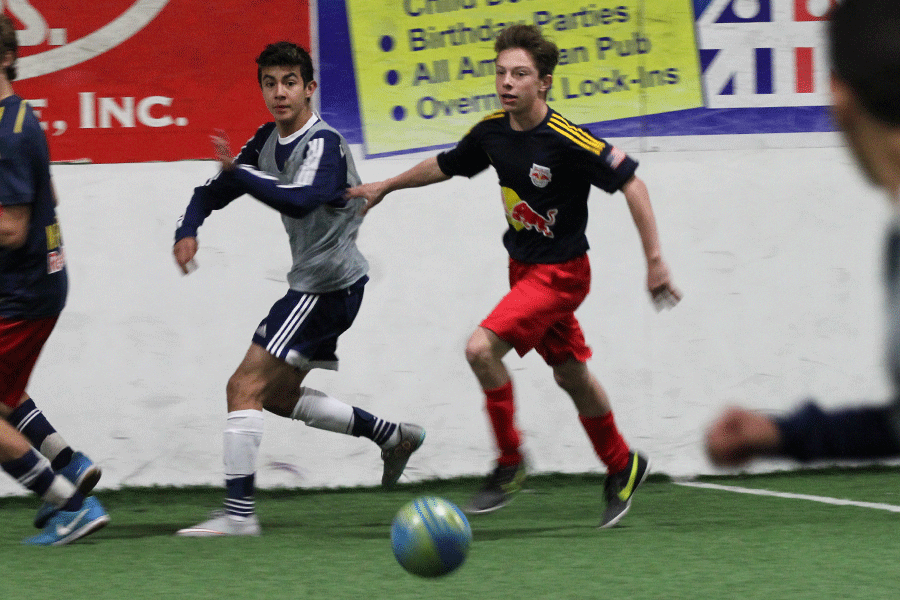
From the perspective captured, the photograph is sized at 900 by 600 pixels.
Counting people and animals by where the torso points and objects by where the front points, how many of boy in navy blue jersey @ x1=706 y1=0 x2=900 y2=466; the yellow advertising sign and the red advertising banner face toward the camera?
2

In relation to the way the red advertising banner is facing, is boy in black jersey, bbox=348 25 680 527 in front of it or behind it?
in front

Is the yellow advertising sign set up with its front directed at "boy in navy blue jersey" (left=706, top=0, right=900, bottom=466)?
yes

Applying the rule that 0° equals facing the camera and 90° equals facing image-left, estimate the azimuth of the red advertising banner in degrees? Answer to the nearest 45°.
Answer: approximately 0°

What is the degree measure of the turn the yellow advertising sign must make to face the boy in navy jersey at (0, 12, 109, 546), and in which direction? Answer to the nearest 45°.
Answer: approximately 45° to its right

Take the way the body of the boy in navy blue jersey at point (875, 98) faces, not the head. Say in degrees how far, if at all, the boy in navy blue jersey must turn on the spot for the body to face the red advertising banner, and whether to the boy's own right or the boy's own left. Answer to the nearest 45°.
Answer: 0° — they already face it

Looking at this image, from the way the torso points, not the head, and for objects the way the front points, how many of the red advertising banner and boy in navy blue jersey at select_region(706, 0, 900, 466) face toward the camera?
1

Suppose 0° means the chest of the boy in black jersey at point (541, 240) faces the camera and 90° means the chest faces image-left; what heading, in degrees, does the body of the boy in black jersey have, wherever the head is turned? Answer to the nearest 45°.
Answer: approximately 45°

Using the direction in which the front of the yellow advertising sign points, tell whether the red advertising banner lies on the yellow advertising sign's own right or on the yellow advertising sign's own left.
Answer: on the yellow advertising sign's own right

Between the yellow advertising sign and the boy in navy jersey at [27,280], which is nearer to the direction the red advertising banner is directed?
the boy in navy jersey

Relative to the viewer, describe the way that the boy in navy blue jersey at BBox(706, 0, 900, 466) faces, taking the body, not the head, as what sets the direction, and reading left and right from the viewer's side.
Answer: facing away from the viewer and to the left of the viewer

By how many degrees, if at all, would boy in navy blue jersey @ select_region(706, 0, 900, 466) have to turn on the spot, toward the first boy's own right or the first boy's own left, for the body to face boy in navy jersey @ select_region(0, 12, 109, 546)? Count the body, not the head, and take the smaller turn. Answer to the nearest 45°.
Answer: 0° — they already face them

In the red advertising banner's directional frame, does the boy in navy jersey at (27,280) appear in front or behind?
in front
